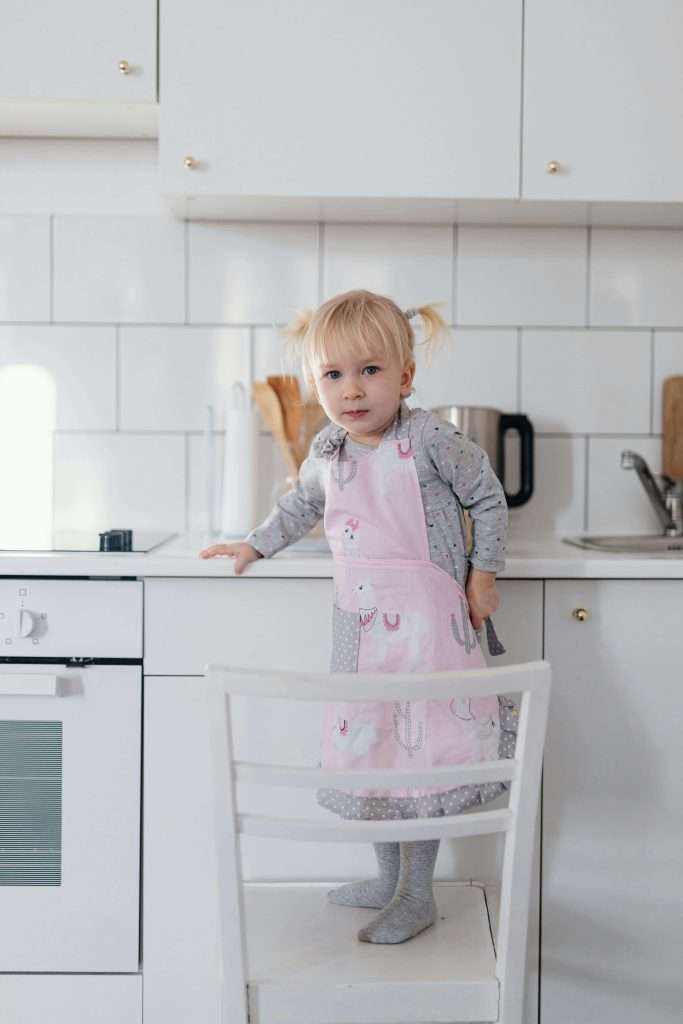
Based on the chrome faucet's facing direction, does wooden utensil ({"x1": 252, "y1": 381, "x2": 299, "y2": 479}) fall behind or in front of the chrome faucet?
in front

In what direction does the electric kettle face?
to the viewer's left

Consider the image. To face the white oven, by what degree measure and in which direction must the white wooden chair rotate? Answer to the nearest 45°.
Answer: approximately 45° to its left

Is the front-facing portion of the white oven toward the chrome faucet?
no

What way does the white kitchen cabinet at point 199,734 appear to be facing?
toward the camera

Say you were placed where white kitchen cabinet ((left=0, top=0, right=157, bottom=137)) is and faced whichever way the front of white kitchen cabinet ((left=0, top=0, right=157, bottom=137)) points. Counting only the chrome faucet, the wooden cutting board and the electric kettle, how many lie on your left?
3

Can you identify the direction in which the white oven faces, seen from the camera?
facing the viewer

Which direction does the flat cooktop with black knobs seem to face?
toward the camera

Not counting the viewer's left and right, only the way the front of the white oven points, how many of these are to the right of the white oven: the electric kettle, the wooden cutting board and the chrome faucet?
0

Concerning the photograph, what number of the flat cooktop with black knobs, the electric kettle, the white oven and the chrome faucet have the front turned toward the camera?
2

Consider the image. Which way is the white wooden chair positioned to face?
away from the camera

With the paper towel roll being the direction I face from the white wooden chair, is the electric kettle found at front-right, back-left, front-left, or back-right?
front-right

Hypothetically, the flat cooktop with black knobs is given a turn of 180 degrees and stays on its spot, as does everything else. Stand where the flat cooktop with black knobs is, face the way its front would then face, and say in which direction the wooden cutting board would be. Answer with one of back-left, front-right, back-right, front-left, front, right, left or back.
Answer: right

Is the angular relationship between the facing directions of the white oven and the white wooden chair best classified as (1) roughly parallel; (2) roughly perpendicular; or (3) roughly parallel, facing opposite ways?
roughly parallel, facing opposite ways

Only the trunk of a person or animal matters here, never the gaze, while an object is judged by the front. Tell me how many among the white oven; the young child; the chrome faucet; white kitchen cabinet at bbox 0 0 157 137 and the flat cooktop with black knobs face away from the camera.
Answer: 0

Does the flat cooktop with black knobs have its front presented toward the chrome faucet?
no
